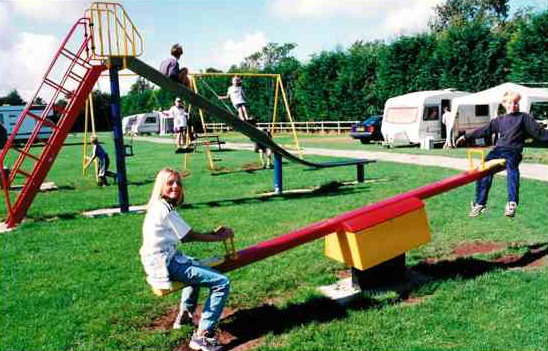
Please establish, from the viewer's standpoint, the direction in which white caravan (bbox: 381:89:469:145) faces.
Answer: facing the viewer and to the left of the viewer

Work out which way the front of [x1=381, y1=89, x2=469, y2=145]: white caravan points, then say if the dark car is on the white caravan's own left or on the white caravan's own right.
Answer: on the white caravan's own right

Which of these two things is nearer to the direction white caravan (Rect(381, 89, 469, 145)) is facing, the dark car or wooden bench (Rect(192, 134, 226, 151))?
the wooden bench

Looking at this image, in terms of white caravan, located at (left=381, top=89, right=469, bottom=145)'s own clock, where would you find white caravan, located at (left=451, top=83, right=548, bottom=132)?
white caravan, located at (left=451, top=83, right=548, bottom=132) is roughly at 8 o'clock from white caravan, located at (left=381, top=89, right=469, bottom=145).

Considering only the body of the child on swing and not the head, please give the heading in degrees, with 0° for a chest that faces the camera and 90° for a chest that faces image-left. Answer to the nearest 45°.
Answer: approximately 315°

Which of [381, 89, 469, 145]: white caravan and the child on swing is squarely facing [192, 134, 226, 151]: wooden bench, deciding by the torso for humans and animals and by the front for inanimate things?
the white caravan

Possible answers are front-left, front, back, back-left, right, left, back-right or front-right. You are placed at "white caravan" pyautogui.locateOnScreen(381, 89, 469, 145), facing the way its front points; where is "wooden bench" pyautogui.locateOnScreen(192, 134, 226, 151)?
front

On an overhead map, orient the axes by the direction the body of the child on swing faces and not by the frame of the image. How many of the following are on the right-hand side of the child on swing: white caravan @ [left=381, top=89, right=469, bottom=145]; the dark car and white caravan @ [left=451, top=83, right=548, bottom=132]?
0

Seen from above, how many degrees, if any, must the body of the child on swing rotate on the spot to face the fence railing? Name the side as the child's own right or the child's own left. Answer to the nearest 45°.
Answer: approximately 135° to the child's own left

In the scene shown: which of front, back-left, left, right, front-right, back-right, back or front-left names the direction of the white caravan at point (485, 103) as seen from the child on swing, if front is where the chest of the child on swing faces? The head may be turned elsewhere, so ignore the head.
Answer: left

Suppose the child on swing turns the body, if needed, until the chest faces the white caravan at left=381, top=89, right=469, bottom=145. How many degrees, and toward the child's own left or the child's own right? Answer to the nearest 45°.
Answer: approximately 90° to the child's own left

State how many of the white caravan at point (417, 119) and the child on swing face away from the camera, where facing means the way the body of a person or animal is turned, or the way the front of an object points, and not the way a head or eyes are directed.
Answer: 0
